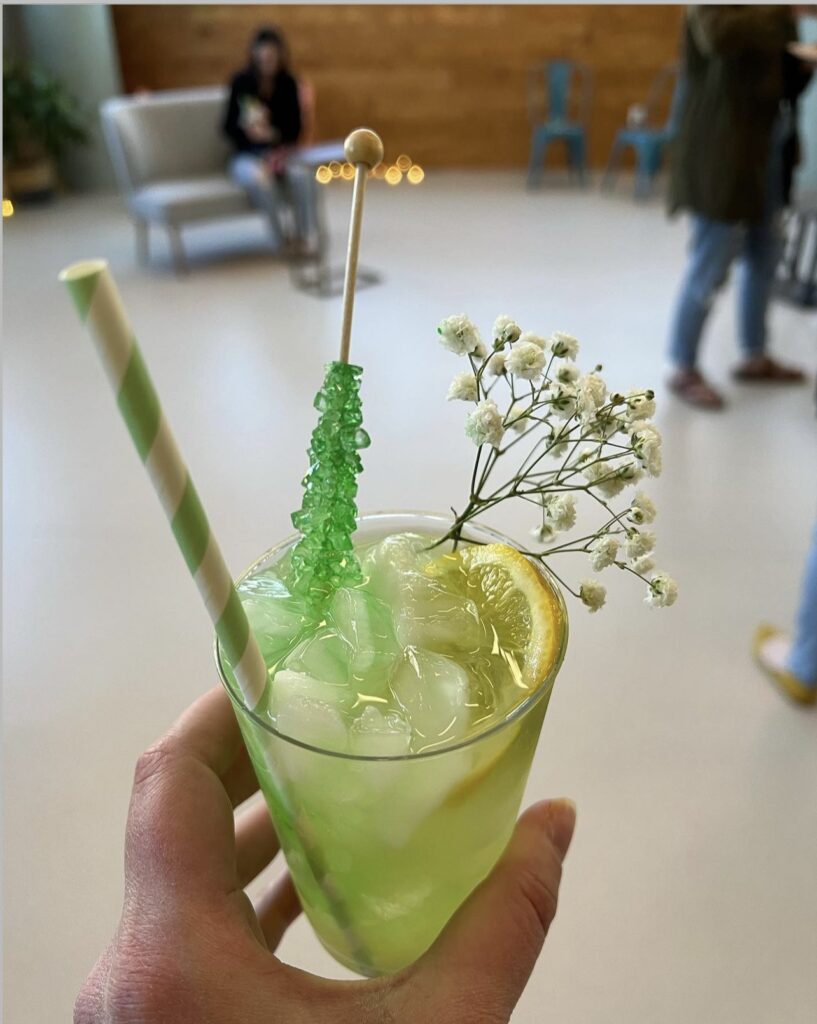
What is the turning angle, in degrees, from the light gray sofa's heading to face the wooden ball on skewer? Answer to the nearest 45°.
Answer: approximately 45° to its right

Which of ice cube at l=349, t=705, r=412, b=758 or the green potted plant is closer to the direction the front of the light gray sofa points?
the ice cube

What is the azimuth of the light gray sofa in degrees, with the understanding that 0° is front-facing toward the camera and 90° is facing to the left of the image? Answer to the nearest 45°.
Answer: approximately 315°

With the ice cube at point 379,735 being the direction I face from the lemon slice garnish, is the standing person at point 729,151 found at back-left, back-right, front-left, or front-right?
back-right

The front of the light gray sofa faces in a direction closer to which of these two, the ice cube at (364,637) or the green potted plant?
the ice cube
